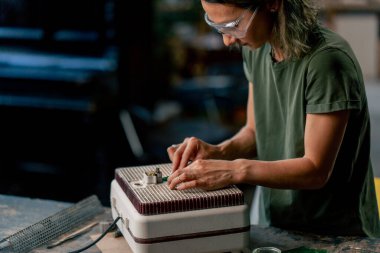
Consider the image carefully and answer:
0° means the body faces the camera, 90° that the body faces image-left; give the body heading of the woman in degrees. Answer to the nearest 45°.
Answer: approximately 45°
